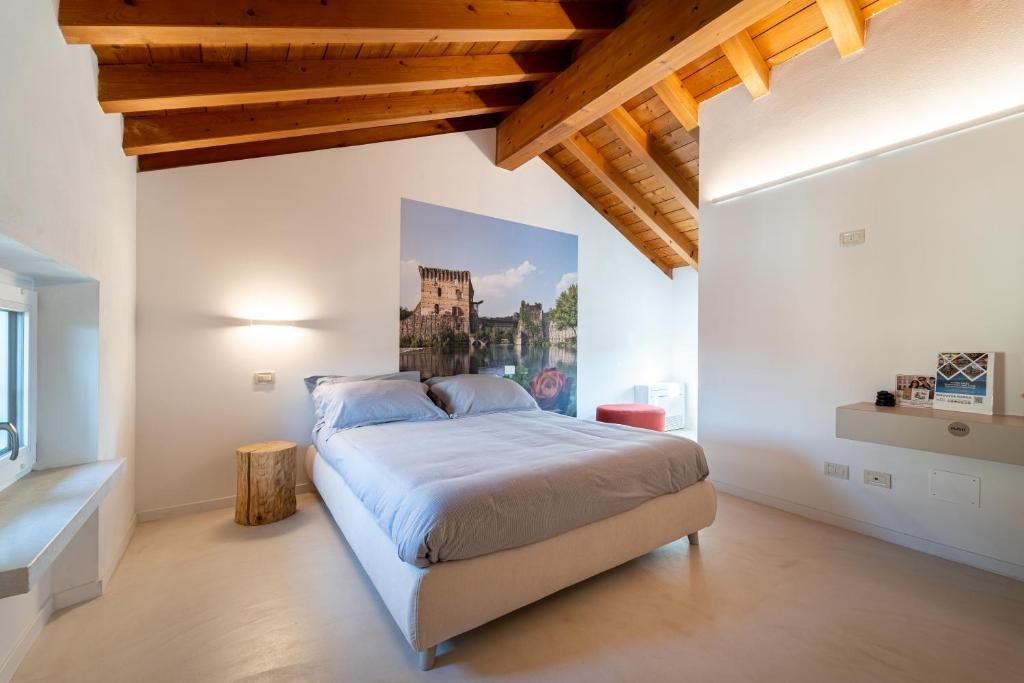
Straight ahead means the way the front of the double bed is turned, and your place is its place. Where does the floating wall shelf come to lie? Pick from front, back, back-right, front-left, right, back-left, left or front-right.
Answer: front-left

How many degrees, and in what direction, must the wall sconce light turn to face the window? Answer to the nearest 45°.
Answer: approximately 45° to its right

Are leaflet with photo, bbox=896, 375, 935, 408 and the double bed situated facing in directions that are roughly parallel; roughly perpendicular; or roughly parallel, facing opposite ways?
roughly perpendicular

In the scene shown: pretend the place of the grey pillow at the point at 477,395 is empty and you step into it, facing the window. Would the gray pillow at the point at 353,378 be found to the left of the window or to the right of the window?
right

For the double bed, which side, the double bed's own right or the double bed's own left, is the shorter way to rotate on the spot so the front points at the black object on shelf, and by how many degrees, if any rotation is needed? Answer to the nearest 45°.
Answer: approximately 45° to the double bed's own left

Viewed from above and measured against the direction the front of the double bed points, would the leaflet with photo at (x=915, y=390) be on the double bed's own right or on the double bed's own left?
on the double bed's own left

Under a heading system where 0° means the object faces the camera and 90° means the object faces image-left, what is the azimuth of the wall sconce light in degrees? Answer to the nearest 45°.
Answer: approximately 0°

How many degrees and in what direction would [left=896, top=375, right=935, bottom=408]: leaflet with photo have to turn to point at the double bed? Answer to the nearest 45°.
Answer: approximately 45° to its right
